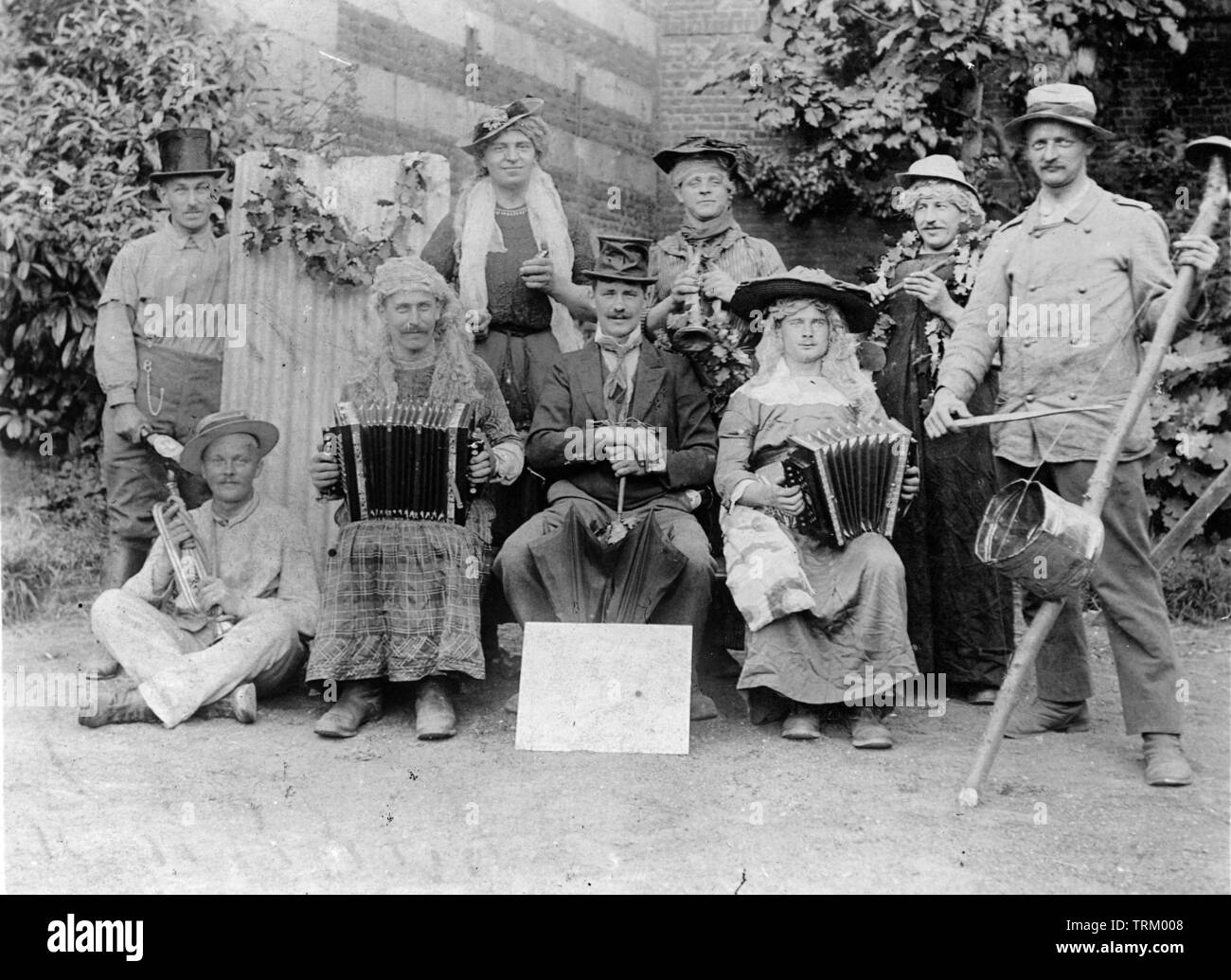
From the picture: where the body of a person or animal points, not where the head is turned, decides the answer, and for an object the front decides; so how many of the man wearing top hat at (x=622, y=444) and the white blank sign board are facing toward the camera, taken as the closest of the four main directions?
2

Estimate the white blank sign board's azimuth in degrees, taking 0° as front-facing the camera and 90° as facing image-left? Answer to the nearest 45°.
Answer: approximately 0°

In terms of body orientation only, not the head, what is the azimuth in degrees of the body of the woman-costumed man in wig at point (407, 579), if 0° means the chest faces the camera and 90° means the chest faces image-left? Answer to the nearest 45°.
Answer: approximately 0°

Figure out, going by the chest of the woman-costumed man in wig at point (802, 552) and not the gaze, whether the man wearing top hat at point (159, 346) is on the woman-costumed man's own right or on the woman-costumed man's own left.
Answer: on the woman-costumed man's own right
